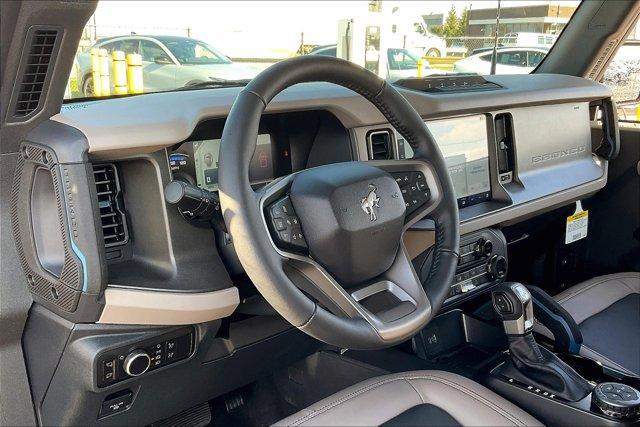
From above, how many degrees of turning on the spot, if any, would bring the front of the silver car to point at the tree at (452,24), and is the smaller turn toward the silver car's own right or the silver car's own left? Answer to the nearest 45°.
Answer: approximately 90° to the silver car's own left

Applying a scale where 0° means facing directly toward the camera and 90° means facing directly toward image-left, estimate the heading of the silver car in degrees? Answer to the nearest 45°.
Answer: approximately 315°

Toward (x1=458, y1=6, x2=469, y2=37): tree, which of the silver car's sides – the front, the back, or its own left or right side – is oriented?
left

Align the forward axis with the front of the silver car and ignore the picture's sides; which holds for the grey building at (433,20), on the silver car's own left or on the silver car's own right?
on the silver car's own left

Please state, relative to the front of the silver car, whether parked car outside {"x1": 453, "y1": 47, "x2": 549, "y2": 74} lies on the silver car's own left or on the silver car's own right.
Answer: on the silver car's own left
